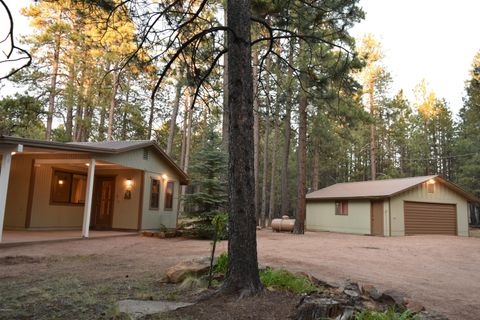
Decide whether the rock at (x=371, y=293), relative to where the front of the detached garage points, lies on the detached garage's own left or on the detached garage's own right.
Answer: on the detached garage's own right

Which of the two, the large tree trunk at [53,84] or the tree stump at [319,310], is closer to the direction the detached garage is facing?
the tree stump

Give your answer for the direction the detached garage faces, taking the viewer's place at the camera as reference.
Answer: facing the viewer and to the right of the viewer

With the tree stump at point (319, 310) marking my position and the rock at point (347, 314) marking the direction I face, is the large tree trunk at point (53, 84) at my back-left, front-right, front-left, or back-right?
back-left

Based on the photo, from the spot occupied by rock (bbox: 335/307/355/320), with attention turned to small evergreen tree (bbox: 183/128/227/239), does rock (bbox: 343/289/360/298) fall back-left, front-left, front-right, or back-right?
front-right

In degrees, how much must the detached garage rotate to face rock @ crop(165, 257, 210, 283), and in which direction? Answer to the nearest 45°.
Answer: approximately 45° to its right

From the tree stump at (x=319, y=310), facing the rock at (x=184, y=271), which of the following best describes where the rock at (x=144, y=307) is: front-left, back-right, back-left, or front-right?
front-left

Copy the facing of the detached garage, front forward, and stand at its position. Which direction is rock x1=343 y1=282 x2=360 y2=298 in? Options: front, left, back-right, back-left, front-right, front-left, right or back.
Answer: front-right

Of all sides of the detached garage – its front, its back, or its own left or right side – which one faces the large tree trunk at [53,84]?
right

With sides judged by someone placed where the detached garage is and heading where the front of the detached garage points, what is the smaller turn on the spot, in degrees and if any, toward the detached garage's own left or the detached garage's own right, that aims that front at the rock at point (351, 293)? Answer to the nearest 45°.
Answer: approximately 45° to the detached garage's own right

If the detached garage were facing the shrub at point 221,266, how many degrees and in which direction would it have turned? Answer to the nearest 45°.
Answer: approximately 45° to its right

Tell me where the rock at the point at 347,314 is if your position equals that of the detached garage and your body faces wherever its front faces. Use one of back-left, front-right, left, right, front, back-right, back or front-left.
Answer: front-right

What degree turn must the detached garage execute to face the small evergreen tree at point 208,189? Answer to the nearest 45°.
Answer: approximately 90° to its right

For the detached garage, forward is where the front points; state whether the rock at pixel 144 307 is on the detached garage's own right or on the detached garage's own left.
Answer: on the detached garage's own right
